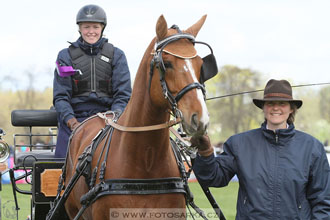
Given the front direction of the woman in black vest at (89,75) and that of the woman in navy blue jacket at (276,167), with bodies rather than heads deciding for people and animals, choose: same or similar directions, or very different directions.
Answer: same or similar directions

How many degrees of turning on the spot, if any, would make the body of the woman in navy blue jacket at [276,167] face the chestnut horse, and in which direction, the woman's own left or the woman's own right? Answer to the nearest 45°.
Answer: approximately 90° to the woman's own right

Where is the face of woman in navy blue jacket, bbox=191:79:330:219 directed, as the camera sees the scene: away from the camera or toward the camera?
toward the camera

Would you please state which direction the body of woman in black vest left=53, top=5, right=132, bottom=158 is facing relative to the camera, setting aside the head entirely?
toward the camera

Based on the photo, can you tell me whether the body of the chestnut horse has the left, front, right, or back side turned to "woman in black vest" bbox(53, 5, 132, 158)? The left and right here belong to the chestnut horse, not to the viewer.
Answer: back

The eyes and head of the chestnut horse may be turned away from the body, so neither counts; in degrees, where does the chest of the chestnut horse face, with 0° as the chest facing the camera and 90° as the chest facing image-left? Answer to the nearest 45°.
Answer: approximately 315°

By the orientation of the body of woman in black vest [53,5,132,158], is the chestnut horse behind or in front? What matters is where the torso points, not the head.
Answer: in front

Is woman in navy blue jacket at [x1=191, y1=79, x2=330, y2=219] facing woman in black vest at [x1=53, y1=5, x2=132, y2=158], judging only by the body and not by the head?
no

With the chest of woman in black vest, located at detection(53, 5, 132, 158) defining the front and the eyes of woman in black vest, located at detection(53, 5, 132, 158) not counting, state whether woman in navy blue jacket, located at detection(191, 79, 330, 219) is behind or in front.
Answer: in front

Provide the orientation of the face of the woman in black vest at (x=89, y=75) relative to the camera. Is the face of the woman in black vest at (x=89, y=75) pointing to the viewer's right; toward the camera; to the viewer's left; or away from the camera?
toward the camera

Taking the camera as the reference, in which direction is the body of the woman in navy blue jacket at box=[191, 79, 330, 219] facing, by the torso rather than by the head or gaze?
toward the camera

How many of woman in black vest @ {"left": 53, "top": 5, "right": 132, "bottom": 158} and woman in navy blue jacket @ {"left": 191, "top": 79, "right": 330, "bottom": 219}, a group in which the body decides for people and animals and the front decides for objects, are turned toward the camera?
2
